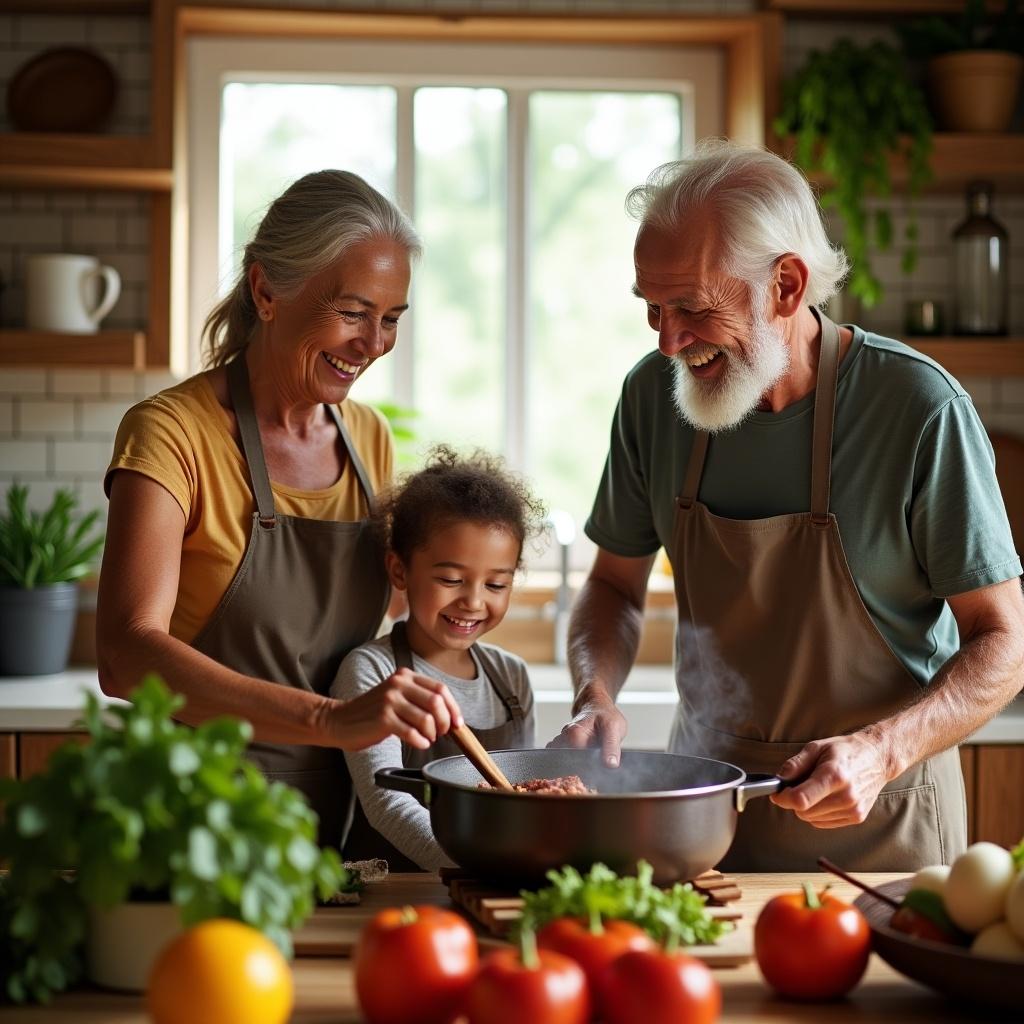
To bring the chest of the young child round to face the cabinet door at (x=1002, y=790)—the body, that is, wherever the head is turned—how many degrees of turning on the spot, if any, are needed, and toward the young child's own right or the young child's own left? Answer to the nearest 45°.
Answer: approximately 90° to the young child's own left

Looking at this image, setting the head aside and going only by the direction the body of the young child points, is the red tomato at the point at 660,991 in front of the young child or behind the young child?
in front

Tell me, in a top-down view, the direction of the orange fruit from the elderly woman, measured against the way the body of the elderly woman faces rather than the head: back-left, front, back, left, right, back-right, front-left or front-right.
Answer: front-right

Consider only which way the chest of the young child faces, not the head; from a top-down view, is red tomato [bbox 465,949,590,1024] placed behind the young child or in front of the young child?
in front

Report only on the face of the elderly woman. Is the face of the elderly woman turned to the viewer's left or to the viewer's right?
to the viewer's right

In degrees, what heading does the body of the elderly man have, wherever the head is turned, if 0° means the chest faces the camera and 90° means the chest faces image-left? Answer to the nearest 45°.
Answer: approximately 45°

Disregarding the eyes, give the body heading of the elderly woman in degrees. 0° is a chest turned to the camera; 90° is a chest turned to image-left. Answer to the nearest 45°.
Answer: approximately 315°

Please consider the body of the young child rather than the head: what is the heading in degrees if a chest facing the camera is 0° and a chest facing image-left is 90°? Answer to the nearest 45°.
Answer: approximately 315°

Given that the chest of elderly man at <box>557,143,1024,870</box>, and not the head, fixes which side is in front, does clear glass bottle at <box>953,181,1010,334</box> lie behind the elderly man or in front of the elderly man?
behind
